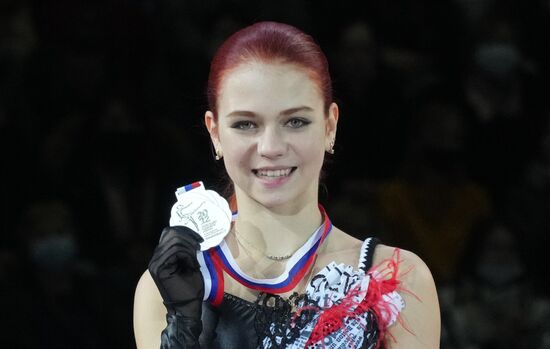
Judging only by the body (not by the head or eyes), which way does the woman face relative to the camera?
toward the camera

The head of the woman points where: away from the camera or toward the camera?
toward the camera
